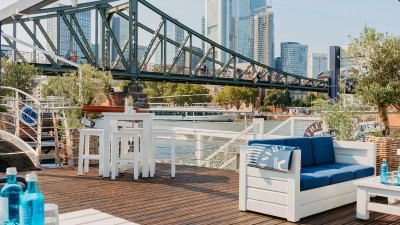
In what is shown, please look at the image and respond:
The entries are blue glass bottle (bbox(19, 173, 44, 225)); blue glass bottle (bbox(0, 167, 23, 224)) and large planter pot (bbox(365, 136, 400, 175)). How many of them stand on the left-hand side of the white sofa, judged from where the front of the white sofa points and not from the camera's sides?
1

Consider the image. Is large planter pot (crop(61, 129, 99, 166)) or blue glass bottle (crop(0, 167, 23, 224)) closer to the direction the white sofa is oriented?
the blue glass bottle

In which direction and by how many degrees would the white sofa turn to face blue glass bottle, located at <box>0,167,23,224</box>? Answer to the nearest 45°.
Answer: approximately 45° to its right

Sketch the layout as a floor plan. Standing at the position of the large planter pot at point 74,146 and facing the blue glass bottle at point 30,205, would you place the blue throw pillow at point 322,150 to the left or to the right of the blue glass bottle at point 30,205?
left

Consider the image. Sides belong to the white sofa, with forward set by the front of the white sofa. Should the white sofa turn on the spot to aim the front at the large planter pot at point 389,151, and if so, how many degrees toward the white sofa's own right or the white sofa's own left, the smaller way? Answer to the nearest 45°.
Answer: approximately 90° to the white sofa's own left

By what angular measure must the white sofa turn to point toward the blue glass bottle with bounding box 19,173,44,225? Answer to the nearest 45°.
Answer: approximately 45° to its right

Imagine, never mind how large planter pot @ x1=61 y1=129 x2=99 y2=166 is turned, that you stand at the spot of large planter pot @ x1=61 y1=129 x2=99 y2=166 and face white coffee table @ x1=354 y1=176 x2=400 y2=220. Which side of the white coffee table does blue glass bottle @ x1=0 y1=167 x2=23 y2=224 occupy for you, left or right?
right

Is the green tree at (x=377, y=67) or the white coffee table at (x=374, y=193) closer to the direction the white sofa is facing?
the white coffee table
